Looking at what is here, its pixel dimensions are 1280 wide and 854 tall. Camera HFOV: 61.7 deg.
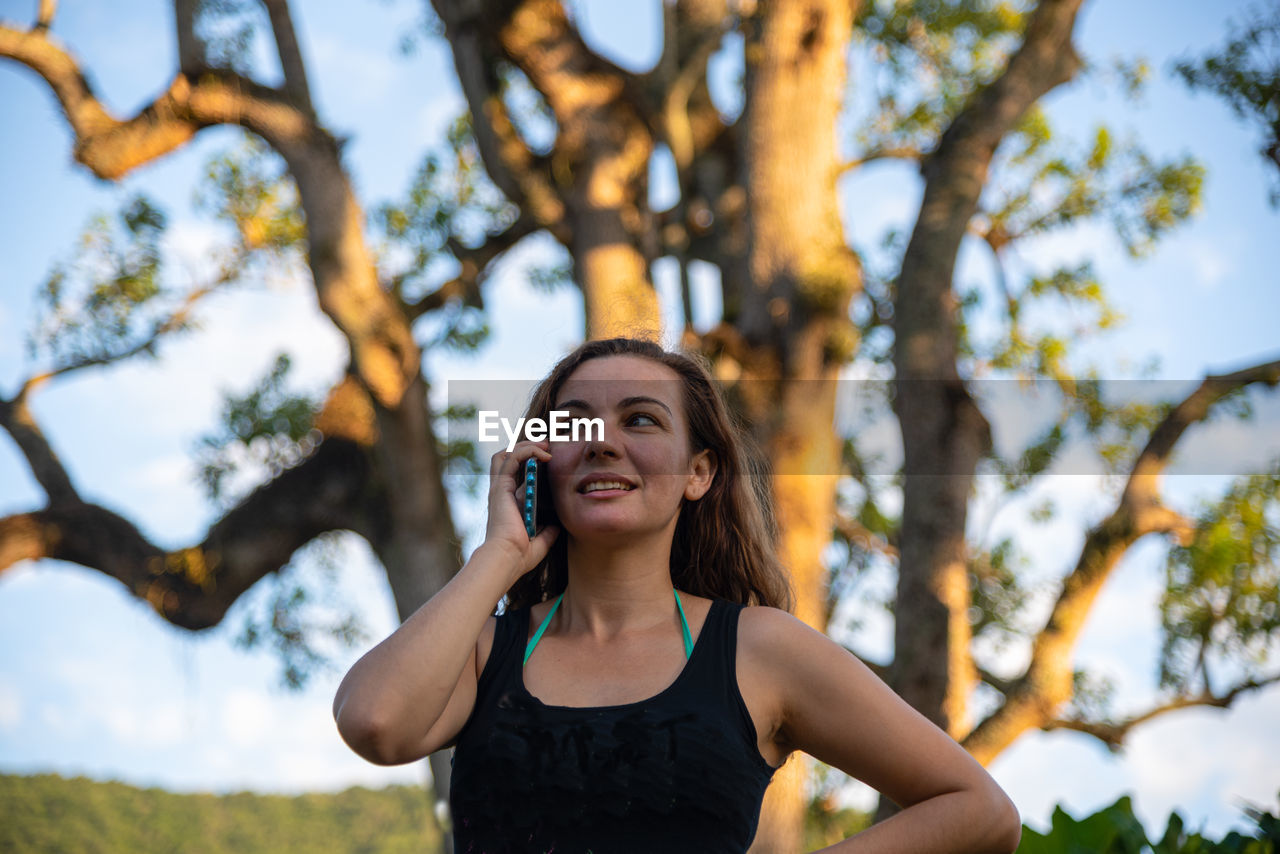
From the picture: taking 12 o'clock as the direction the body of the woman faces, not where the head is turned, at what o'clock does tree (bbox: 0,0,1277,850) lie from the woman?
The tree is roughly at 6 o'clock from the woman.

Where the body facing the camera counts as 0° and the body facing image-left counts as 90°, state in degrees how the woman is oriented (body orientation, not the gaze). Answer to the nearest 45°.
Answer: approximately 0°
